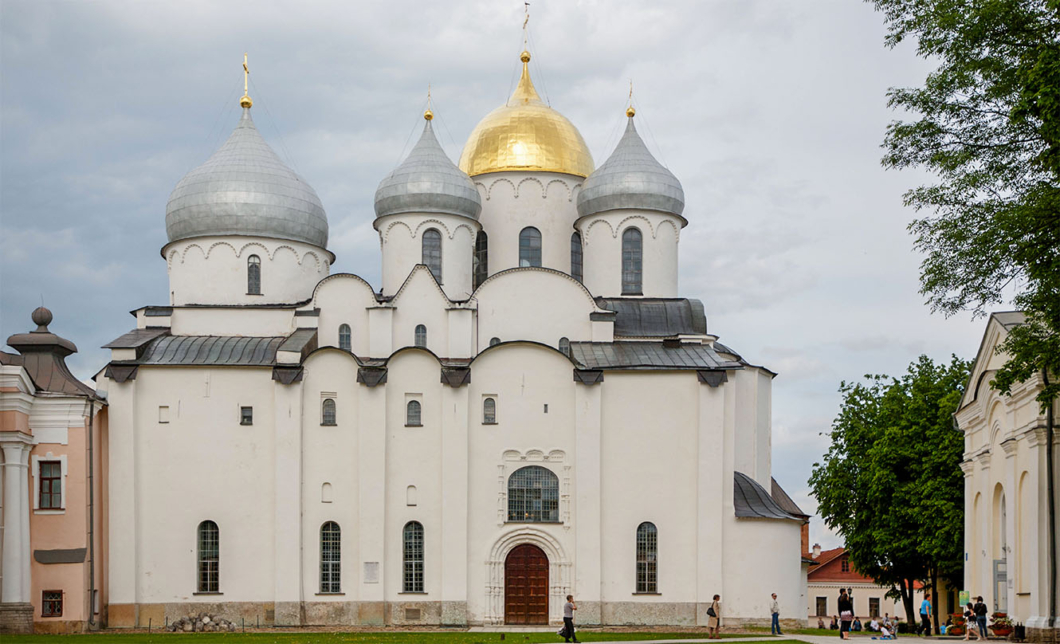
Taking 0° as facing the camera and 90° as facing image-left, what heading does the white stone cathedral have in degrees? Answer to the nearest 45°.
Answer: approximately 0°

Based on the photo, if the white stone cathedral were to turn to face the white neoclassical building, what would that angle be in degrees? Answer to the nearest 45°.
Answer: approximately 45° to its left
